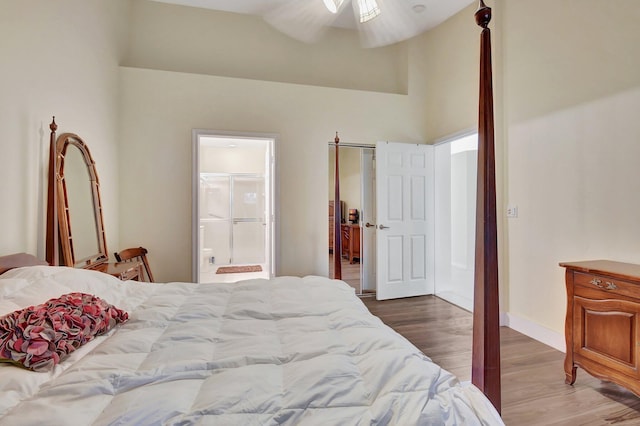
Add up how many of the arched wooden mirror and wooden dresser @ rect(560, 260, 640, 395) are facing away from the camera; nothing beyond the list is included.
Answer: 0

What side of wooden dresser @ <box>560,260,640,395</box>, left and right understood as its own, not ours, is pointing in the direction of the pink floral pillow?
front

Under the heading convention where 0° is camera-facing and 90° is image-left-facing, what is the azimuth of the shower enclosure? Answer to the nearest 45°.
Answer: approximately 0°

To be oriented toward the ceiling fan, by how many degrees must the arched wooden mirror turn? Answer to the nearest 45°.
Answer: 0° — it already faces it

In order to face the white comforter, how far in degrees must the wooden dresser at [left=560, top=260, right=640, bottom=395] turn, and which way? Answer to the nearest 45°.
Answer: approximately 45° to its left

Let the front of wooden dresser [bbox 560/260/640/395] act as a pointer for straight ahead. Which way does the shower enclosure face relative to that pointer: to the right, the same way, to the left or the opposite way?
to the left

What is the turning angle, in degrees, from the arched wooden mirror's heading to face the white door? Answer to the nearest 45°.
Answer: approximately 45° to its left

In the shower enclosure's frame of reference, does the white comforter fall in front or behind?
in front

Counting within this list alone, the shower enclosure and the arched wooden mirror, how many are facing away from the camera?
0

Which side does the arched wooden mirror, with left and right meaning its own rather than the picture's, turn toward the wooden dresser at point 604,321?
front

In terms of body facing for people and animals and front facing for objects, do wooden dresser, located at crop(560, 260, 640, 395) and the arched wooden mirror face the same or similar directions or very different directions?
very different directions

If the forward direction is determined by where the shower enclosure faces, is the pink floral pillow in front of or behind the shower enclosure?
in front
